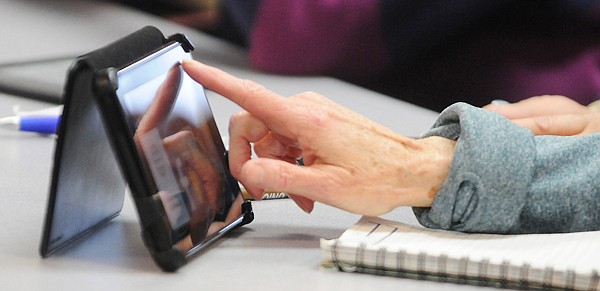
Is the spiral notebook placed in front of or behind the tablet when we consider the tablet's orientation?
in front

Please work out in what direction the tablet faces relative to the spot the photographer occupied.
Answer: facing the viewer and to the right of the viewer

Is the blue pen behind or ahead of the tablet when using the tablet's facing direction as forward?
behind

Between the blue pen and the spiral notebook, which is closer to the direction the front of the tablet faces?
the spiral notebook

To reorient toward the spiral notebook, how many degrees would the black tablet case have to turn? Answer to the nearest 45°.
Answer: approximately 45° to its left
